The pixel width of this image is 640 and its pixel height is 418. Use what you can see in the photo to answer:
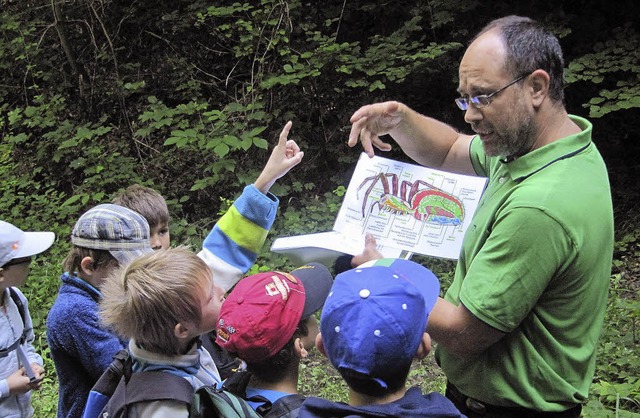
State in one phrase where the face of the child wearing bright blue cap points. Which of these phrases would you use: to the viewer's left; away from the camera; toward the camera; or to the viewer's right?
away from the camera

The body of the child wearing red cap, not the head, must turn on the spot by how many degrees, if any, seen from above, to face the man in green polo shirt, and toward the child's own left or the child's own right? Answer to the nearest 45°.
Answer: approximately 45° to the child's own right

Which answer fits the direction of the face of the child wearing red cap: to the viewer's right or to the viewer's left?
to the viewer's right

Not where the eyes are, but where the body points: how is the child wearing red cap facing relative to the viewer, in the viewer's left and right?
facing away from the viewer and to the right of the viewer
